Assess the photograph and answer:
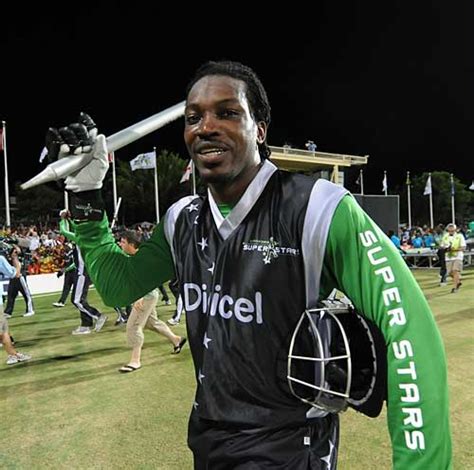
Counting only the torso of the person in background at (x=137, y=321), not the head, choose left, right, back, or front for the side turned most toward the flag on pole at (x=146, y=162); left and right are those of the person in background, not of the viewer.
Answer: right

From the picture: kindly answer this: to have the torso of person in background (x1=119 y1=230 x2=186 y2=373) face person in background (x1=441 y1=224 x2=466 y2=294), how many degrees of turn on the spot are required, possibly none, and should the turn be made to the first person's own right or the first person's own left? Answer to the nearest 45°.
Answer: approximately 135° to the first person's own right

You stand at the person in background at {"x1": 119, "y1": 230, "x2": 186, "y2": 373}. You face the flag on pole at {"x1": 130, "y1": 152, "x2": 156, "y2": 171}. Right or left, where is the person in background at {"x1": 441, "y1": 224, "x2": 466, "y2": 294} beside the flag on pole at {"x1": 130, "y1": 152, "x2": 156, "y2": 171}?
right

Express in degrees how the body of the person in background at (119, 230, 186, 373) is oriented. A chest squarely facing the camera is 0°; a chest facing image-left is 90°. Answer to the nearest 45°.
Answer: approximately 90°

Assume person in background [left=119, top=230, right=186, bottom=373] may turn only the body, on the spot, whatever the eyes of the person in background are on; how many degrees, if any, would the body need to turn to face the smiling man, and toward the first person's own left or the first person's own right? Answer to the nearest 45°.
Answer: approximately 90° to the first person's own left

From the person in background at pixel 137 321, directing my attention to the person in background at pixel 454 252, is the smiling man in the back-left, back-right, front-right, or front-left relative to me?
back-right

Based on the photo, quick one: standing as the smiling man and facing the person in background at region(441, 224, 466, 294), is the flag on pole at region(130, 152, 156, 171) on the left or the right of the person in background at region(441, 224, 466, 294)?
left
